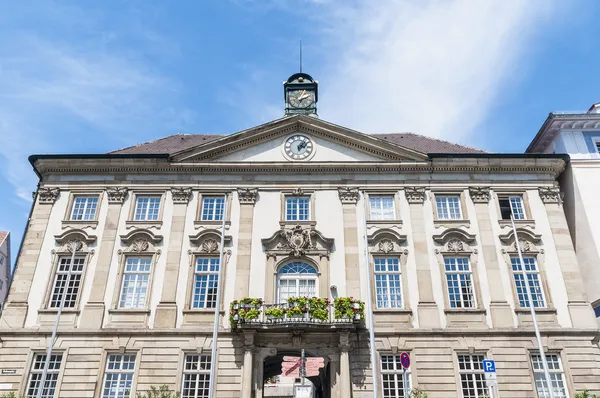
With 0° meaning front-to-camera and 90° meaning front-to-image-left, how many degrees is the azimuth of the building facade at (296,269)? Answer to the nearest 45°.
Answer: approximately 0°

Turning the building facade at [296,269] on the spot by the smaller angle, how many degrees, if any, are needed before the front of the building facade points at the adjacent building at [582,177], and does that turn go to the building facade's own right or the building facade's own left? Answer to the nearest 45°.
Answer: approximately 90° to the building facade's own left
